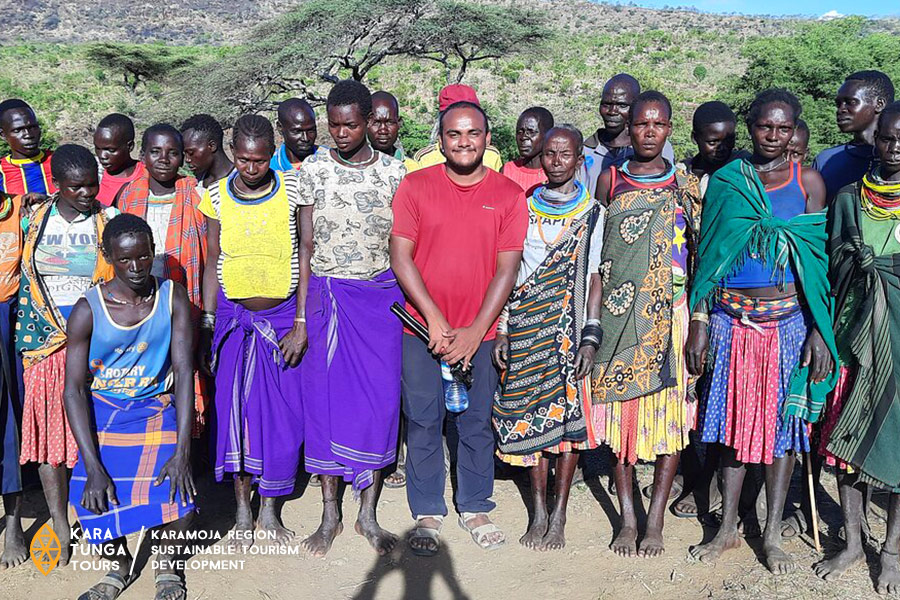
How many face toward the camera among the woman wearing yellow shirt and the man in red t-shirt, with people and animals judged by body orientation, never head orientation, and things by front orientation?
2

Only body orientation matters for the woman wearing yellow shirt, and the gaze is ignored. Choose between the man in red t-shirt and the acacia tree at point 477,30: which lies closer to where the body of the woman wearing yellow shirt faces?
the man in red t-shirt

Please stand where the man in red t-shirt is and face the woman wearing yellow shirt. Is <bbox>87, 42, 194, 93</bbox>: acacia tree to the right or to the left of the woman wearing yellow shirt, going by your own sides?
right

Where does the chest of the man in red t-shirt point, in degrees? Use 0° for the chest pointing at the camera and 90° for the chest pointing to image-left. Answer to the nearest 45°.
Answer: approximately 0°

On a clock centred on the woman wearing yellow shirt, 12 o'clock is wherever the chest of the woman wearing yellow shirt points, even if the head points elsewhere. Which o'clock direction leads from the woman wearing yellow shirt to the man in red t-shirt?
The man in red t-shirt is roughly at 10 o'clock from the woman wearing yellow shirt.

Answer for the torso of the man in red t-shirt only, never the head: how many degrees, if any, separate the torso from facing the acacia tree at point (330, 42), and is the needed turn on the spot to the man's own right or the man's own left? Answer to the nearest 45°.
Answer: approximately 180°

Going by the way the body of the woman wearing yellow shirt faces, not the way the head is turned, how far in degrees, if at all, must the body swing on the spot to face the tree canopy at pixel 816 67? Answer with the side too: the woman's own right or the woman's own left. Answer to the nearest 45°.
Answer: approximately 135° to the woman's own left

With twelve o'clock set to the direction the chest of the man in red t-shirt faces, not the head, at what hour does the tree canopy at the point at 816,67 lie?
The tree canopy is roughly at 7 o'clock from the man in red t-shirt.

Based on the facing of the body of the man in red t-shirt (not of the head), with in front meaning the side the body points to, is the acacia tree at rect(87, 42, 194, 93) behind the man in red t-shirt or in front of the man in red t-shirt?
behind

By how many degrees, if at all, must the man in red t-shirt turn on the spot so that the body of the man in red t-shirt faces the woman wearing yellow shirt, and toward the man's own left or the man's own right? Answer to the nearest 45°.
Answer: approximately 90° to the man's own right
